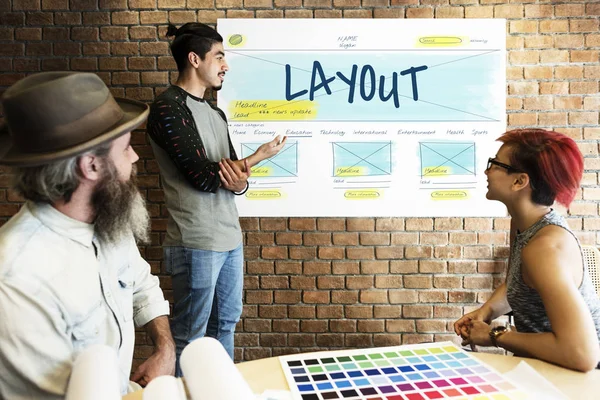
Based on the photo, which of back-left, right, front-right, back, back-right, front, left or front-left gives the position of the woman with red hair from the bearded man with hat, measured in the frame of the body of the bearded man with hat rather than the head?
front-left

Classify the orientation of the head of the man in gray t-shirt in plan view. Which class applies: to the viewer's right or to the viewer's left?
to the viewer's right

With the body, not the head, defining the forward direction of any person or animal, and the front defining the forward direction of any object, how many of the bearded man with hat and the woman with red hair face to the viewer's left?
1

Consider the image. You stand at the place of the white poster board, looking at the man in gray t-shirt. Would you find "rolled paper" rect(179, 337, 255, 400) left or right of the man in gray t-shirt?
left

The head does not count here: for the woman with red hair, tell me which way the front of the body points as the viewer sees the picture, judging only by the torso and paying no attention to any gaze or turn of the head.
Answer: to the viewer's left

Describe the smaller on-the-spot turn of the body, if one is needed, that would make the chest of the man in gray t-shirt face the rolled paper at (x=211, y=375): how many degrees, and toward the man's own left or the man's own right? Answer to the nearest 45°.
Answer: approximately 45° to the man's own right

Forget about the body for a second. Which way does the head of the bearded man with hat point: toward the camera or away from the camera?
away from the camera

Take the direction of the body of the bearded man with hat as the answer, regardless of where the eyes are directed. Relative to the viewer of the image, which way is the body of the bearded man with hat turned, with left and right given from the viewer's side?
facing the viewer and to the right of the viewer

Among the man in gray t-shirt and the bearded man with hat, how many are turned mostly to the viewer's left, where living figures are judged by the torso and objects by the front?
0

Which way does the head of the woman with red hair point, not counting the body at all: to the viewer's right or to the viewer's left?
to the viewer's left

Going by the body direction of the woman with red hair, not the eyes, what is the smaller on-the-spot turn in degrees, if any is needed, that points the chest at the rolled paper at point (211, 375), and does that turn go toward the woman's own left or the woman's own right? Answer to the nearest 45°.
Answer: approximately 45° to the woman's own left

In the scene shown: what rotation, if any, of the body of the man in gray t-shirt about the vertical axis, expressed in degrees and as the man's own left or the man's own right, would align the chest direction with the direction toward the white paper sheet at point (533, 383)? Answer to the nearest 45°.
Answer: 0° — they already face it
